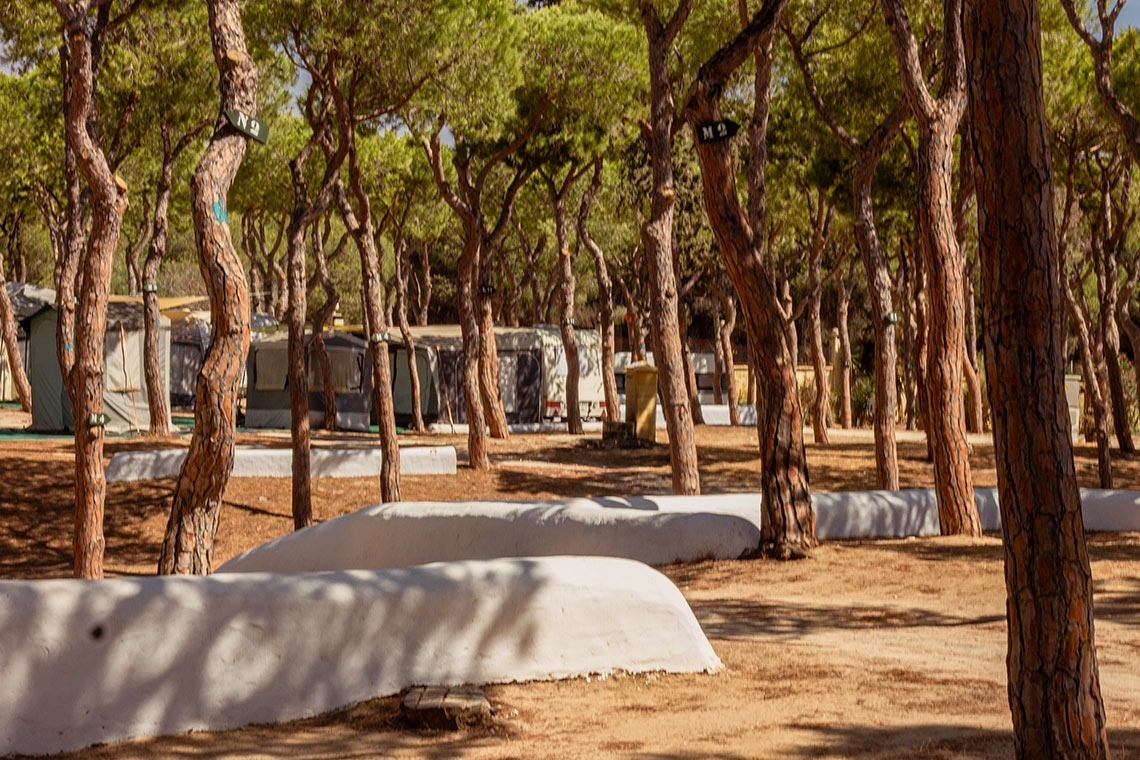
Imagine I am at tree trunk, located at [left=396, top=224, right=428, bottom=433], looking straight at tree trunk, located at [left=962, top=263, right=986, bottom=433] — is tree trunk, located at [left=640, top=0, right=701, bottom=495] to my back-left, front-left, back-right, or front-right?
front-right

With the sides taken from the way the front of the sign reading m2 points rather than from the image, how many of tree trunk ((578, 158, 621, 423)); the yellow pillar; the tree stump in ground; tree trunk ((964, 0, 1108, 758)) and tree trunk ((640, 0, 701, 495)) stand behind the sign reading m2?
3

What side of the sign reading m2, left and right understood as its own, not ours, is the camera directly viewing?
front

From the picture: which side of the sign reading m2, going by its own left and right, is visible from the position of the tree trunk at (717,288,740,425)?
back

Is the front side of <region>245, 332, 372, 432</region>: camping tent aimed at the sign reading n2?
yes

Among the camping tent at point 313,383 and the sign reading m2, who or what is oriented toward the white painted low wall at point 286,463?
the camping tent

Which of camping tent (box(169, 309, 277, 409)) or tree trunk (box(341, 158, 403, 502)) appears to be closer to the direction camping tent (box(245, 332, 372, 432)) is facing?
the tree trunk

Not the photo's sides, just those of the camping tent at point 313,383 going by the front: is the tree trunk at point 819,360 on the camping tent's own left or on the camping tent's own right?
on the camping tent's own left

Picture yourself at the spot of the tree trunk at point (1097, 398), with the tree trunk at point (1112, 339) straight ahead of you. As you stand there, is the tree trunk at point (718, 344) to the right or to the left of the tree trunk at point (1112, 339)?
left

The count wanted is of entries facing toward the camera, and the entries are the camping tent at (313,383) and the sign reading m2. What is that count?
2

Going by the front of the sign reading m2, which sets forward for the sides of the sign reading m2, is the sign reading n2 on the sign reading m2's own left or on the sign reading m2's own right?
on the sign reading m2's own right

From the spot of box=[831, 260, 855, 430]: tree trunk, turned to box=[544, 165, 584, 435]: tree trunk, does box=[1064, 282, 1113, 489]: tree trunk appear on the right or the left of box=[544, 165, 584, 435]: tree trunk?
left

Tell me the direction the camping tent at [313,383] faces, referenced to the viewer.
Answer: facing the viewer

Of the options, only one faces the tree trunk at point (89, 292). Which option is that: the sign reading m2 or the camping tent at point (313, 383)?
the camping tent

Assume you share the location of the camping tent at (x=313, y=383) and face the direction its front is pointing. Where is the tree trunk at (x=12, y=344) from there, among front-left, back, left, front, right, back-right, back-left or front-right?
right

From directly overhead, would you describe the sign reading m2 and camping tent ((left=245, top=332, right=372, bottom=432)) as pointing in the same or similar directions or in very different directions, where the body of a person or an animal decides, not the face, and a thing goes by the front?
same or similar directions

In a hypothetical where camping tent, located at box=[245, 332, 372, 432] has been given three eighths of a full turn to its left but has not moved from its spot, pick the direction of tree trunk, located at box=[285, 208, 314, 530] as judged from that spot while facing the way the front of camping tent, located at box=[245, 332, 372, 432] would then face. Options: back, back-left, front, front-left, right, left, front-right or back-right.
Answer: back-right
